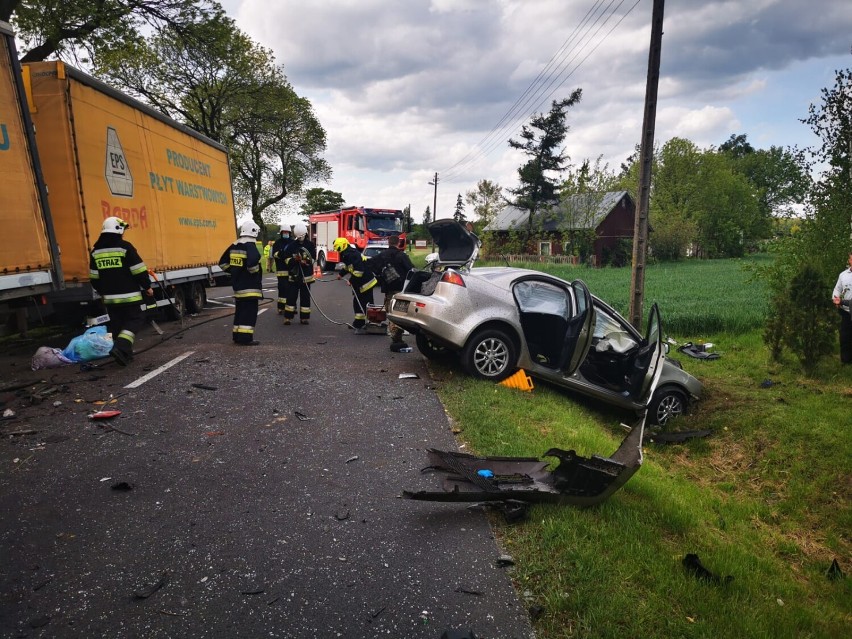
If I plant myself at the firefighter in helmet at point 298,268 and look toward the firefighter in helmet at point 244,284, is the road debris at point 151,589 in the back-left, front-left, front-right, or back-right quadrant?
front-left

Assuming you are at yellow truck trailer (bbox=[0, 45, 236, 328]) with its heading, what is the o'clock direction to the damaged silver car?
The damaged silver car is roughly at 9 o'clock from the yellow truck trailer.

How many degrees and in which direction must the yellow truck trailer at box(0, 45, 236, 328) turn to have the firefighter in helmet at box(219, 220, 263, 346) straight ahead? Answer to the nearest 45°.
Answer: approximately 135° to its left

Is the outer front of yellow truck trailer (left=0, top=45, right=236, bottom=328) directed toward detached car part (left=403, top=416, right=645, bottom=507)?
no

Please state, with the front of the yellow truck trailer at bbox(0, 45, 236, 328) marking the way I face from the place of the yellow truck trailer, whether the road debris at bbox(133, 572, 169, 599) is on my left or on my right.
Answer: on my left

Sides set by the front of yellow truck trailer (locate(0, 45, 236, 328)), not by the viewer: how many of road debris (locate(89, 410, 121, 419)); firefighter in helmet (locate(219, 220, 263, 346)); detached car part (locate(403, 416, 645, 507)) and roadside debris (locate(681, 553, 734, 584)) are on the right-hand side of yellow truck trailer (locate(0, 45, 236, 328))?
0

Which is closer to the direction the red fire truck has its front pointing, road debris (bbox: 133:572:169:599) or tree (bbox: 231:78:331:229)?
the road debris

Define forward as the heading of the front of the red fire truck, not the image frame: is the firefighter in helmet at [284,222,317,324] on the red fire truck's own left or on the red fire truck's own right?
on the red fire truck's own right

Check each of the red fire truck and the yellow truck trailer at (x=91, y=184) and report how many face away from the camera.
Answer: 0

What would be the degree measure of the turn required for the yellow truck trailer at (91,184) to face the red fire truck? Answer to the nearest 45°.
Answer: approximately 180°

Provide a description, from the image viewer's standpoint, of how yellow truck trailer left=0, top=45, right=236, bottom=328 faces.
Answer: facing the viewer and to the left of the viewer

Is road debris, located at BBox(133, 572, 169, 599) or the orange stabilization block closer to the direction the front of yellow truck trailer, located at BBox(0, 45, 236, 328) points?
the road debris

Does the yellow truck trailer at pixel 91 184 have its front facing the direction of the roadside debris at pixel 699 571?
no

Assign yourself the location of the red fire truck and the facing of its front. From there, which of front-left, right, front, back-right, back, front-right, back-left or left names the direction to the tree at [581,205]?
left

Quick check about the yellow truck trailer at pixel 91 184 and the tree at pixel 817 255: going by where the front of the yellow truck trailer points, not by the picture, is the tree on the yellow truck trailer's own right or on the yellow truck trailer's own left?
on the yellow truck trailer's own left

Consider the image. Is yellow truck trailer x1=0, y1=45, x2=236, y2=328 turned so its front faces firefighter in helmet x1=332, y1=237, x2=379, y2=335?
no

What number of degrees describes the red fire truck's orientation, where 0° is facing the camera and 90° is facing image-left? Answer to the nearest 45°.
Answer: approximately 315°
